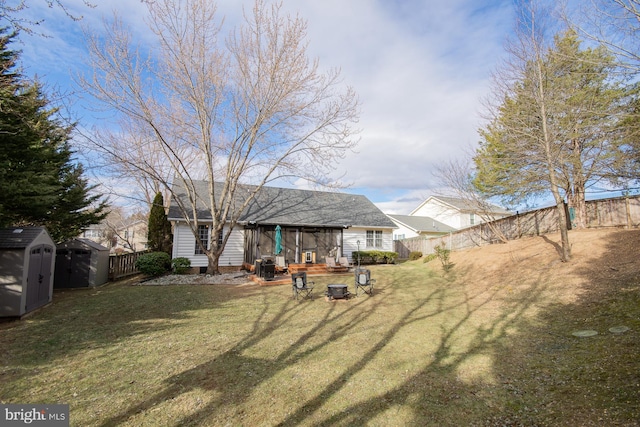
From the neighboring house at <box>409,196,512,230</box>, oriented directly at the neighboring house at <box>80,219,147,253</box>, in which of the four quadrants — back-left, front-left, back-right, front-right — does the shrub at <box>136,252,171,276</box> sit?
front-left

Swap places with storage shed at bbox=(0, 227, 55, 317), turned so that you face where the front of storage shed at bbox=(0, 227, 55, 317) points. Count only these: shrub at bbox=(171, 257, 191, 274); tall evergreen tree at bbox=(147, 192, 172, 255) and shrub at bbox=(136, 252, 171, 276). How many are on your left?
3

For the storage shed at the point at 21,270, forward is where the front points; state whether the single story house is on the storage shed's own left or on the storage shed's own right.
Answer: on the storage shed's own left

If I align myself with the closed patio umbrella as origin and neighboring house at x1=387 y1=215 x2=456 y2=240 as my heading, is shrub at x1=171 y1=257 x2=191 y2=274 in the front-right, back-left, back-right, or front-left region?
back-left

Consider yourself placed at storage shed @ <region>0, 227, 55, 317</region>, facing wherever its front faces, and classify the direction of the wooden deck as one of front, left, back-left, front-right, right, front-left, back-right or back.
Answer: front-left

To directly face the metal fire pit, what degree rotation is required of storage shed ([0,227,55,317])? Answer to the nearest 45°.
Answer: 0° — it already faces it

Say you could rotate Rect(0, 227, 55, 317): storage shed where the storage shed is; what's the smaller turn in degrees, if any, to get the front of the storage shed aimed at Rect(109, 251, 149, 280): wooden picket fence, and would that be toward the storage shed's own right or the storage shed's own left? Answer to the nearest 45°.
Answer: approximately 90° to the storage shed's own left

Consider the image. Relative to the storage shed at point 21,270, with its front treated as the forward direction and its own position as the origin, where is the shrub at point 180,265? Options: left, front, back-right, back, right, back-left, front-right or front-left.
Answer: left

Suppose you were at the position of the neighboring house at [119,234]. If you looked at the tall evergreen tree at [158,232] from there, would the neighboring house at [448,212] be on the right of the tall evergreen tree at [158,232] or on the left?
left

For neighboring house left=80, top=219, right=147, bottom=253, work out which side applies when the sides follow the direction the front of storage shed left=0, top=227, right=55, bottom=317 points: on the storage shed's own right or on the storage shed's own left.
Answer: on the storage shed's own left

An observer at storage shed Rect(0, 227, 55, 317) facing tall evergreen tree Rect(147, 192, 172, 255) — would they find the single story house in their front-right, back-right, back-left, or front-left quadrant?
front-right

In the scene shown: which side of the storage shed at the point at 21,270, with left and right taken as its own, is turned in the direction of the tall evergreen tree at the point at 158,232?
left

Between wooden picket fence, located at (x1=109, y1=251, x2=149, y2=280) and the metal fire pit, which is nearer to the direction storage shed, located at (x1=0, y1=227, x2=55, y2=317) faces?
the metal fire pit

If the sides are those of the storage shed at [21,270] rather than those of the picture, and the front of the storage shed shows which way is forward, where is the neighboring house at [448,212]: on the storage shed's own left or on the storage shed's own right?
on the storage shed's own left

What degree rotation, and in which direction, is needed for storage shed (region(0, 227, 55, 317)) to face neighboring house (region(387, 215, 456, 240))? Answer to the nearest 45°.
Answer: approximately 45° to its left

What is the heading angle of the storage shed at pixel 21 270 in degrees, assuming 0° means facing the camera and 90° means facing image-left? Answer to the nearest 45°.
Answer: approximately 315°
